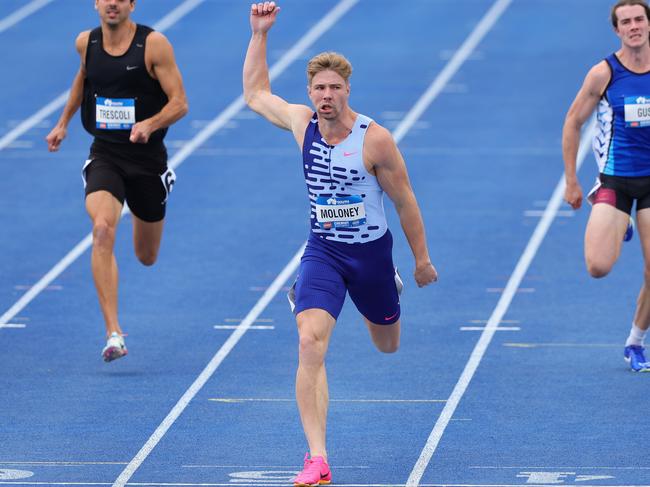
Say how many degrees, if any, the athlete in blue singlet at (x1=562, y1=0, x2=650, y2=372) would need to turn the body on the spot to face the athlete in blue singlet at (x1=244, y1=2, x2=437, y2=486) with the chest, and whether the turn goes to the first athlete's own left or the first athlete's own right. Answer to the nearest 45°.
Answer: approximately 45° to the first athlete's own right

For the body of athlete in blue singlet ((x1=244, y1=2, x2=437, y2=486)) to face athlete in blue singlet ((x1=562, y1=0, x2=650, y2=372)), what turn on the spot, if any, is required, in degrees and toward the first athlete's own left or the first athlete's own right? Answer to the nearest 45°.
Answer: approximately 135° to the first athlete's own left

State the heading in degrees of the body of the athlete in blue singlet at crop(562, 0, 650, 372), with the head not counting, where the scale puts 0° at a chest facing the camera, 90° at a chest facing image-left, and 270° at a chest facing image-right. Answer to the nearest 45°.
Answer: approximately 0°

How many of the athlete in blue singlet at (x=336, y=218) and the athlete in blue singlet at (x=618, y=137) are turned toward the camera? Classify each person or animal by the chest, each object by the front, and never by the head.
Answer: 2

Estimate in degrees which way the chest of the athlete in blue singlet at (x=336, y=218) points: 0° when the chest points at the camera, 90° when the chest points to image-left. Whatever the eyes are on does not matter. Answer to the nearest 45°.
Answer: approximately 0°
